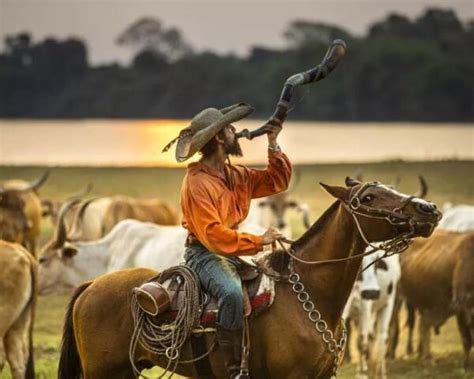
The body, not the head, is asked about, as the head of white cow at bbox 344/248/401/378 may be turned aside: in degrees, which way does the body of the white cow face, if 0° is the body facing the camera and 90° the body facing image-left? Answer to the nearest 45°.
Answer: approximately 0°

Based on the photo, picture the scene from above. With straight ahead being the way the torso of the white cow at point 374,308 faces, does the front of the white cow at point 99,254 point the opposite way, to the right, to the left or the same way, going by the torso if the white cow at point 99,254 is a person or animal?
to the right

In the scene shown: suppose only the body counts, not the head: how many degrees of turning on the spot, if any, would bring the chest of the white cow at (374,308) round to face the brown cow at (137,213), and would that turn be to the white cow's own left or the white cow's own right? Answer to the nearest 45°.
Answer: approximately 135° to the white cow's own right

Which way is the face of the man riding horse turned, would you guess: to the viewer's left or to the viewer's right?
to the viewer's right
